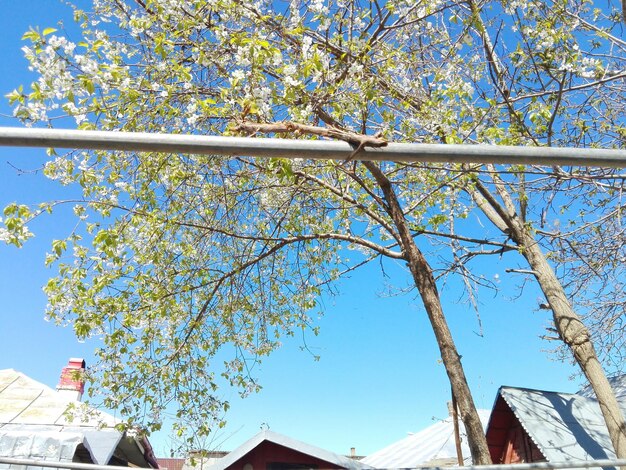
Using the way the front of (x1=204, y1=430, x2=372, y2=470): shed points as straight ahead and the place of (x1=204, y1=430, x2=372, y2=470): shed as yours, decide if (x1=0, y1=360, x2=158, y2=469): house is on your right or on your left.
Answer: on your right

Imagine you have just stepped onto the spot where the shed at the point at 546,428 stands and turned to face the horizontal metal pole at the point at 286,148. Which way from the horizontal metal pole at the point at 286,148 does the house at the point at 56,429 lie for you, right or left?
right

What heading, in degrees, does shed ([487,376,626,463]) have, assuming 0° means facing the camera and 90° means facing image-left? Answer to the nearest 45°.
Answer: approximately 45°

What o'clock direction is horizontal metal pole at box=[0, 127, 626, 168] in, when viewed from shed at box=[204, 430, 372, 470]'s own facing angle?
The horizontal metal pole is roughly at 12 o'clock from the shed.

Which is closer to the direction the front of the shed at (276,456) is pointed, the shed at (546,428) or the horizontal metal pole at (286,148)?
the horizontal metal pole

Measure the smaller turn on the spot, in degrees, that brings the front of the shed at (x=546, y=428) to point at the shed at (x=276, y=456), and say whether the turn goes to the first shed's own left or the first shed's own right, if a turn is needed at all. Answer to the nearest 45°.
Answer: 0° — it already faces it

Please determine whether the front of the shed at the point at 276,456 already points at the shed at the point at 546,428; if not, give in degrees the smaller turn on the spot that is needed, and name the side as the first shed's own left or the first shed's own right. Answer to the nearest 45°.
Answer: approximately 90° to the first shed's own left
